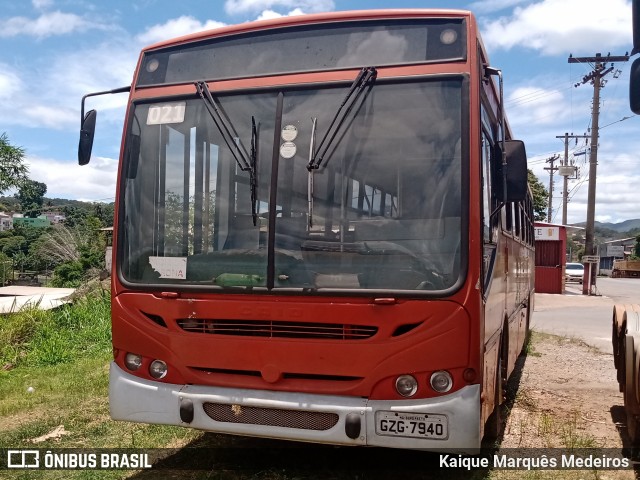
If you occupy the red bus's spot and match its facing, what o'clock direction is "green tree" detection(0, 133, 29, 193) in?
The green tree is roughly at 5 o'clock from the red bus.

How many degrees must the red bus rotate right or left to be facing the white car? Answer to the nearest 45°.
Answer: approximately 135° to its left

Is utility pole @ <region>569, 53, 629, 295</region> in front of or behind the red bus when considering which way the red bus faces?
behind

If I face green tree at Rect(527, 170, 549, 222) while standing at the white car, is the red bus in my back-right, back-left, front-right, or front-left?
back-left

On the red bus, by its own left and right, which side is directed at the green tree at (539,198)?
back

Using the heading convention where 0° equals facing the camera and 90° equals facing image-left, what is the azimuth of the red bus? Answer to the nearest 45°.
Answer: approximately 0°
